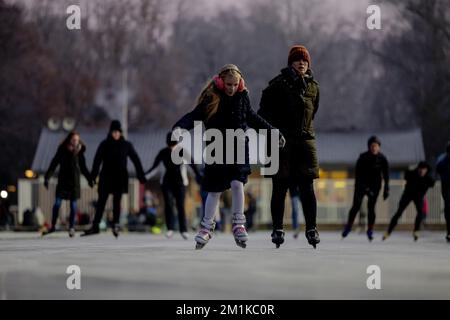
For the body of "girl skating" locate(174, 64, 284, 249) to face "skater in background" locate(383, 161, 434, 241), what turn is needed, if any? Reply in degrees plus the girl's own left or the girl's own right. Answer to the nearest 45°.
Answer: approximately 135° to the girl's own left

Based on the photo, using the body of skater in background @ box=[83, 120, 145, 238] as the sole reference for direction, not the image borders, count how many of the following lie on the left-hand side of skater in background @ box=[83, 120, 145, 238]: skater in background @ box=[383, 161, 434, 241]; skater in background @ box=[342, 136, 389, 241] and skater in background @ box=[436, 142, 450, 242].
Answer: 3

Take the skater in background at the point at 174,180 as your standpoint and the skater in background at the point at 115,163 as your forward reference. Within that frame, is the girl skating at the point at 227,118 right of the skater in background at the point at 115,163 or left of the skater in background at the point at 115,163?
left

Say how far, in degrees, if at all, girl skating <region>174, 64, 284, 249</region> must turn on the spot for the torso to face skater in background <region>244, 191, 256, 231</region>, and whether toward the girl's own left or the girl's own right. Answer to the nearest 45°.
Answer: approximately 180°

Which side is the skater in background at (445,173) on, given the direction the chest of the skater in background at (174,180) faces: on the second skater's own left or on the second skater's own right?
on the second skater's own left

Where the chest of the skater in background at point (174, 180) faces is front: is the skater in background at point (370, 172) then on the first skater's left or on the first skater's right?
on the first skater's left
